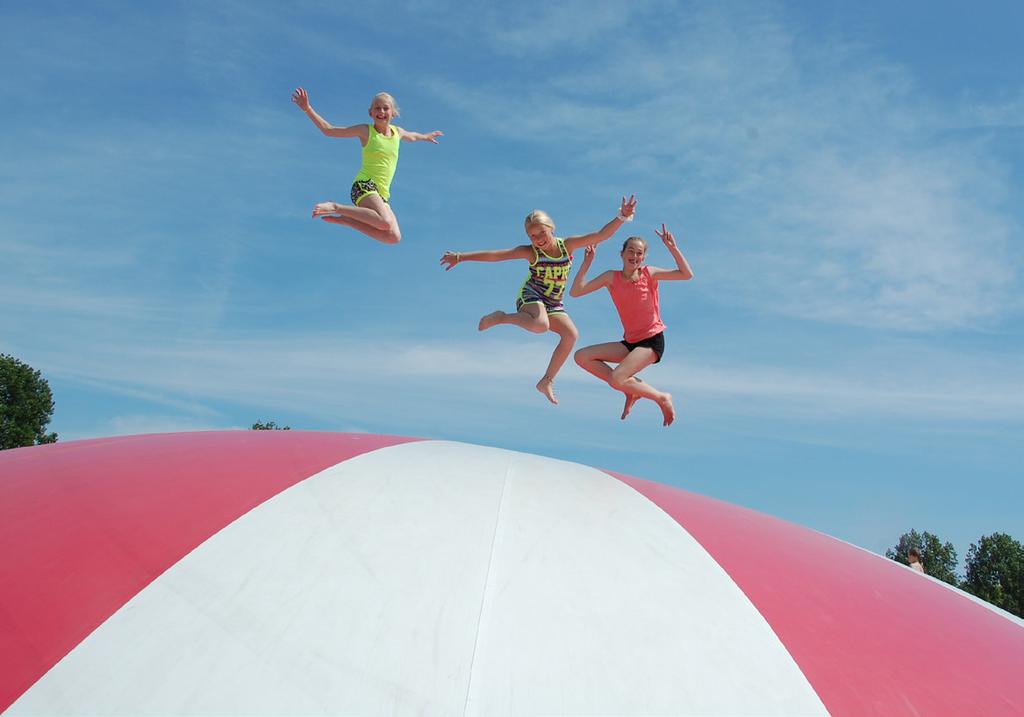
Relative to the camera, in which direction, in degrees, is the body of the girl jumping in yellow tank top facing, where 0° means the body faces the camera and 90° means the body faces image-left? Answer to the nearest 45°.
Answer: approximately 315°

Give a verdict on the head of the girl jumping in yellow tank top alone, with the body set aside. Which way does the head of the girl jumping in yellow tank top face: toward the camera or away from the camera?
toward the camera

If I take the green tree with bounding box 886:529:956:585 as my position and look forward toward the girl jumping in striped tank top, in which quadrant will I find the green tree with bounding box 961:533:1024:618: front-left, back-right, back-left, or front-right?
front-left

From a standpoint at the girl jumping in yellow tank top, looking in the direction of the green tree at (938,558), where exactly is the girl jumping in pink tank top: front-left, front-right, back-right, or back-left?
front-right

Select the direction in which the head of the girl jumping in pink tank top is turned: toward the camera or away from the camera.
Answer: toward the camera

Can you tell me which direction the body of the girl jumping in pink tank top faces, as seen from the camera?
toward the camera

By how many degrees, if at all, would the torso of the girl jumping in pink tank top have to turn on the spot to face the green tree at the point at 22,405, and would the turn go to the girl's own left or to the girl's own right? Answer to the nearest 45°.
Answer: approximately 135° to the girl's own right

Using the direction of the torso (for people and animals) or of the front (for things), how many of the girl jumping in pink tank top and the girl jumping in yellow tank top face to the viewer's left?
0

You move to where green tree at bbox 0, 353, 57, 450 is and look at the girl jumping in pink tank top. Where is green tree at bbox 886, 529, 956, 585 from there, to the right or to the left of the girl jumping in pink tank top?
left

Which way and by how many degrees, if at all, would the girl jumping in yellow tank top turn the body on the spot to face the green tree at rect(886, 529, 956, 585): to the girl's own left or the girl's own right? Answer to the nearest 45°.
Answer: approximately 90° to the girl's own left

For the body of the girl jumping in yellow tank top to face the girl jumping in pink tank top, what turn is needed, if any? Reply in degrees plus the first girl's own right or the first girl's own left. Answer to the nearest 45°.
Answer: approximately 45° to the first girl's own left

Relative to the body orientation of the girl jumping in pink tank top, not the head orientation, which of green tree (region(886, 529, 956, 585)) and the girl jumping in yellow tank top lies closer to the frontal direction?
the girl jumping in yellow tank top
